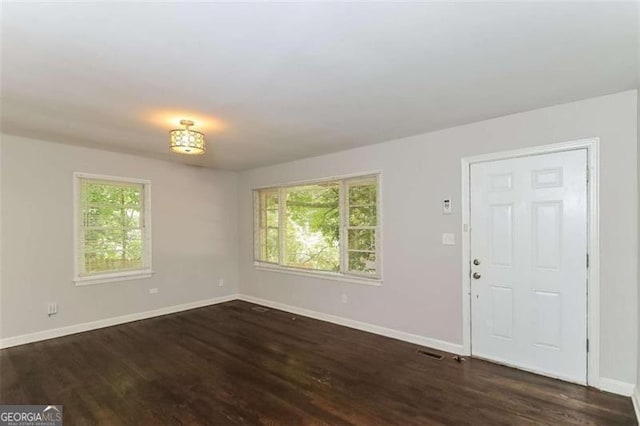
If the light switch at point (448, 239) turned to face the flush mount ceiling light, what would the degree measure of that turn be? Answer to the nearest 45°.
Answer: approximately 45° to its right

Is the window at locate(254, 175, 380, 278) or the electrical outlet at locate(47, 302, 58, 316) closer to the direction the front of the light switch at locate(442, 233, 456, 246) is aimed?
the electrical outlet

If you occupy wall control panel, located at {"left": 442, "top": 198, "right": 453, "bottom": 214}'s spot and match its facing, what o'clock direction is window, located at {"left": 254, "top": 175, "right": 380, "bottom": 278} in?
The window is roughly at 4 o'clock from the wall control panel.

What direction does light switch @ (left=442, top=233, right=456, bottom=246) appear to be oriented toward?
toward the camera

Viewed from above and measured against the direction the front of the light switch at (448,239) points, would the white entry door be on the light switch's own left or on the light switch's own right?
on the light switch's own left

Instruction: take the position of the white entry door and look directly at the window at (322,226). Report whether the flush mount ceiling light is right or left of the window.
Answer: left

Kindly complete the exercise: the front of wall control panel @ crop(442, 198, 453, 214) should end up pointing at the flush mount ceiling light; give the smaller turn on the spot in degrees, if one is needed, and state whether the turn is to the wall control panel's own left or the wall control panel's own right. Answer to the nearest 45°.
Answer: approximately 45° to the wall control panel's own right

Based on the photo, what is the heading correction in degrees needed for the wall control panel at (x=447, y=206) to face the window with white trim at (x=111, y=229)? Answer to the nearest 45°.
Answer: approximately 90° to its right

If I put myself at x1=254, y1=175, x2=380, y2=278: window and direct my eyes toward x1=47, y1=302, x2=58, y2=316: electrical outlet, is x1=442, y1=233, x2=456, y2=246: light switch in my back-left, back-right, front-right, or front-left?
back-left

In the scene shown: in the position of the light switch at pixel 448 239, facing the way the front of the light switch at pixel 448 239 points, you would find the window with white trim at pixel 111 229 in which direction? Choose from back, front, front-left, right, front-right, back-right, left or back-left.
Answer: right
